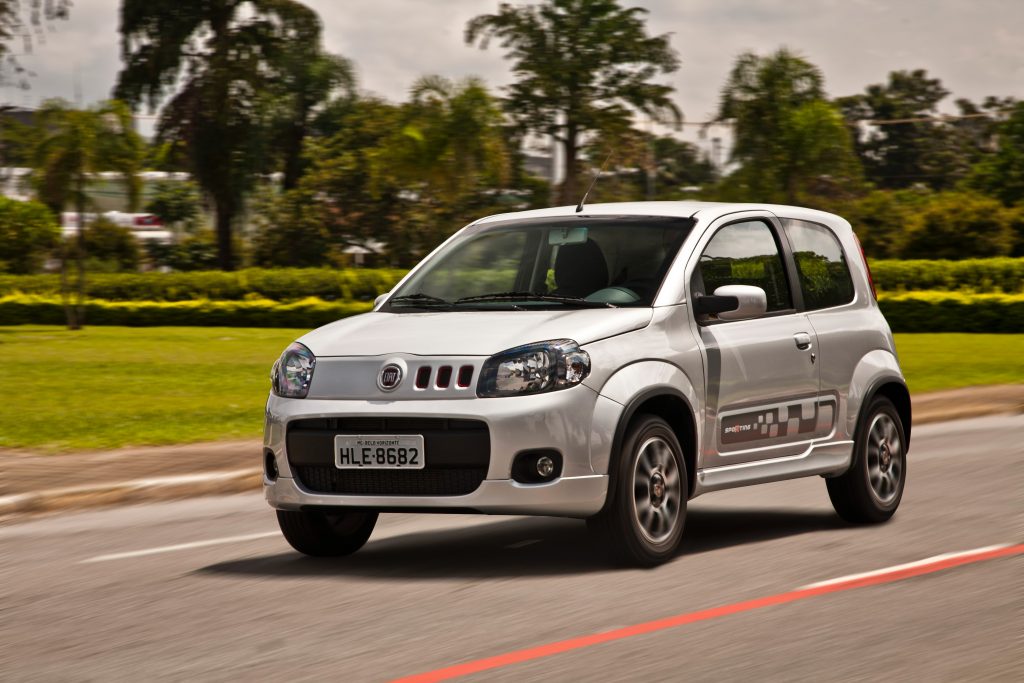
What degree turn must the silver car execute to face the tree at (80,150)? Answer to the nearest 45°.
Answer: approximately 90° to its right

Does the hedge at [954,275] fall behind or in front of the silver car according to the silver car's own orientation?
behind

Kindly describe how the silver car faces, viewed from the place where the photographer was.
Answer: facing the viewer and to the left of the viewer

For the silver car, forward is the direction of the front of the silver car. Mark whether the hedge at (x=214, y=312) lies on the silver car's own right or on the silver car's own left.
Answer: on the silver car's own right

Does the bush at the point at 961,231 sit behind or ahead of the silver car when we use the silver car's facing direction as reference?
behind

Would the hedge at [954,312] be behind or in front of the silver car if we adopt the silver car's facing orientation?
behind
